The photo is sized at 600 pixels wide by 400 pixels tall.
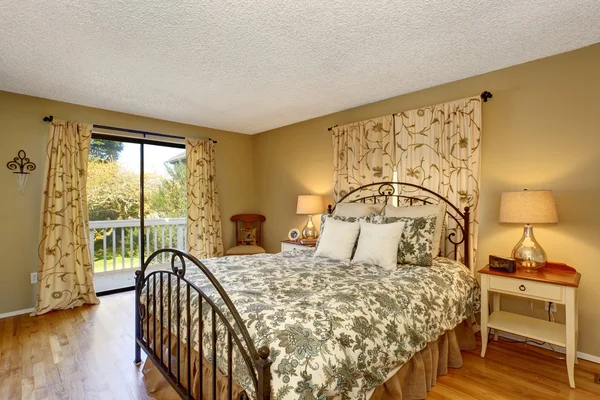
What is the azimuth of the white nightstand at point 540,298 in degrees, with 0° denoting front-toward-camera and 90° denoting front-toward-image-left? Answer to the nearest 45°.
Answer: approximately 45°

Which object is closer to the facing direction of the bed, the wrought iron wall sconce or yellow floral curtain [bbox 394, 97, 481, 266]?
the wrought iron wall sconce

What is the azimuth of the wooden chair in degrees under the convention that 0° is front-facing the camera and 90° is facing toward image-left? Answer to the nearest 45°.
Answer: approximately 0°

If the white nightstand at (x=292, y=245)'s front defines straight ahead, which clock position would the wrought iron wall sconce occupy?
The wrought iron wall sconce is roughly at 1 o'clock from the white nightstand.

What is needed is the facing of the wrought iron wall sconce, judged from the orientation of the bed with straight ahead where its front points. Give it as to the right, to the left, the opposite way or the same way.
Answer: to the left

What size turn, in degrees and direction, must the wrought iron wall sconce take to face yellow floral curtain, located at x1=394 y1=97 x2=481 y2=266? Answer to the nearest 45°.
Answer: approximately 45° to its left

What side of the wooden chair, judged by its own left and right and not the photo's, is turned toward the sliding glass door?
right

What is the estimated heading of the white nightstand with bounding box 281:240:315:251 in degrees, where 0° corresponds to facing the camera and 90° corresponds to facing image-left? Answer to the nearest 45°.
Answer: approximately 45°

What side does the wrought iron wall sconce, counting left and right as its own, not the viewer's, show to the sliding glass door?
left

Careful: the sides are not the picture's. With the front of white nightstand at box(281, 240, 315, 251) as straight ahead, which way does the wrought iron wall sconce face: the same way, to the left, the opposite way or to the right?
to the left

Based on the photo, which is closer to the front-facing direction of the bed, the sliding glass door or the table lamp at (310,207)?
the sliding glass door
